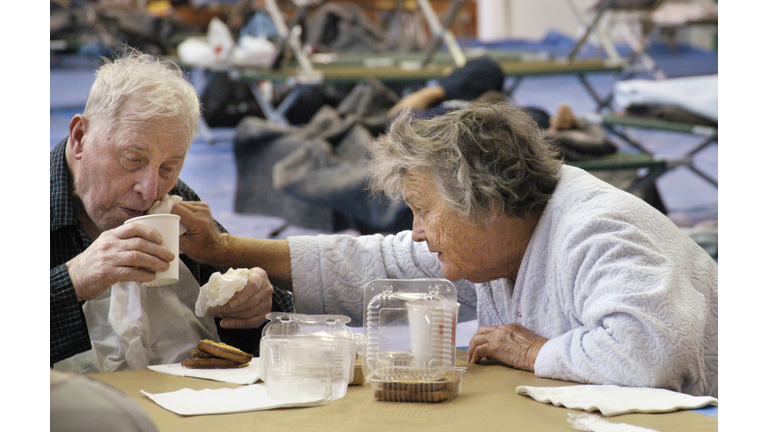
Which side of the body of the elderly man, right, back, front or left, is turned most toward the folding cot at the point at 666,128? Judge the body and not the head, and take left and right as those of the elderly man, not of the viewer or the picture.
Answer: left

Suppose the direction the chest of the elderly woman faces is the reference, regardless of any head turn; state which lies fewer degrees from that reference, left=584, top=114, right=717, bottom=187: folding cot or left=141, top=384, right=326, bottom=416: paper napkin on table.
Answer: the paper napkin on table

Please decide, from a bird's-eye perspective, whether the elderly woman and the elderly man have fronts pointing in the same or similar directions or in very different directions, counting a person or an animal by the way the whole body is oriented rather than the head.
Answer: very different directions

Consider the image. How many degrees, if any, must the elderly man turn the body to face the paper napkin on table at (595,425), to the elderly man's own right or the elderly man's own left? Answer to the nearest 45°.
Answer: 0° — they already face it

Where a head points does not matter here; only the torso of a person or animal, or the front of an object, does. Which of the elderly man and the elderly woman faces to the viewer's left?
the elderly woman

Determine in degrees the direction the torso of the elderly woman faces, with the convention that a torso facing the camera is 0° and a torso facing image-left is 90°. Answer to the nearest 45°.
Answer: approximately 90°

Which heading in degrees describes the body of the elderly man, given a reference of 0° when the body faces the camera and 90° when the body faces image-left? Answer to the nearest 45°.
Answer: approximately 315°
